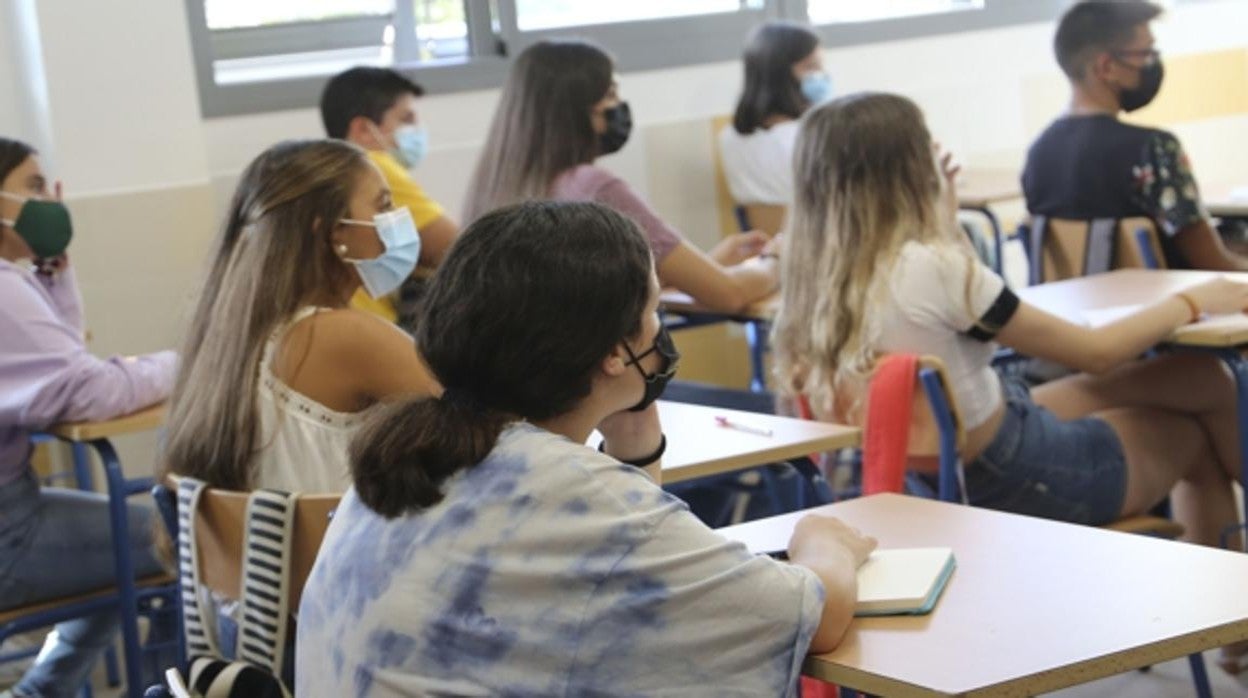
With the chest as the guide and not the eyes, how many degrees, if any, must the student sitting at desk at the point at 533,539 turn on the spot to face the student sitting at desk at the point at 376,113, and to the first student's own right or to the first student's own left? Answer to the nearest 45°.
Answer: approximately 45° to the first student's own left

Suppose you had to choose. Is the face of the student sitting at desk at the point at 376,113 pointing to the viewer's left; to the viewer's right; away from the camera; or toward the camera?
to the viewer's right

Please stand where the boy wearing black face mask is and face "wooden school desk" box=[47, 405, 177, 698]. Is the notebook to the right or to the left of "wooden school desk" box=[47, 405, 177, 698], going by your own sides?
left

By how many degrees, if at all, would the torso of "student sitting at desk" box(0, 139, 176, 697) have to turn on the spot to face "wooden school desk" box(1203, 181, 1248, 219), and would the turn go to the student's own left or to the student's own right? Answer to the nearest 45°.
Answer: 0° — they already face it

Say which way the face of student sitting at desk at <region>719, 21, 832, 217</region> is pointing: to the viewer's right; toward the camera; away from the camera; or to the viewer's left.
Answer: to the viewer's right
